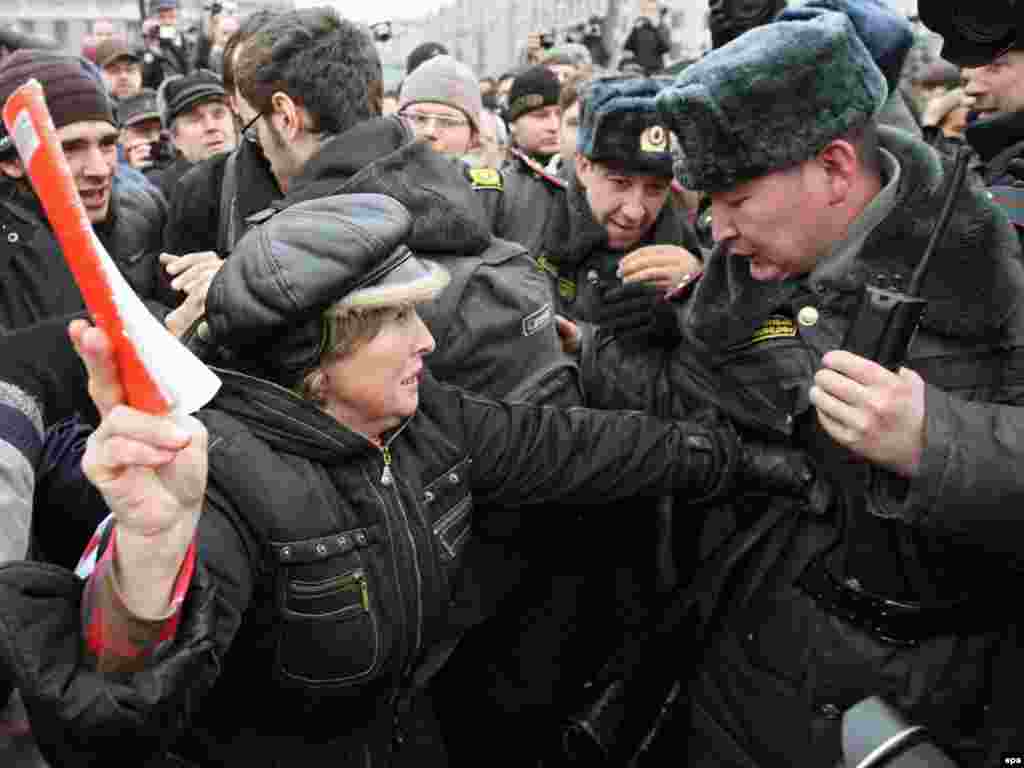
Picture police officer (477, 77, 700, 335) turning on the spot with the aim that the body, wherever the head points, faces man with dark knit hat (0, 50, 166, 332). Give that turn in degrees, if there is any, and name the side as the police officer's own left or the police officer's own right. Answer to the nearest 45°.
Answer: approximately 135° to the police officer's own right

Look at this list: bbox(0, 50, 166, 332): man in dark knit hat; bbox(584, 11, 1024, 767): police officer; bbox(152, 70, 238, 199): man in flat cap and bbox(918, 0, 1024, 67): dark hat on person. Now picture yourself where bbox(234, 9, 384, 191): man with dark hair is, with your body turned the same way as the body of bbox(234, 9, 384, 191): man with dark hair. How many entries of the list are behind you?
2

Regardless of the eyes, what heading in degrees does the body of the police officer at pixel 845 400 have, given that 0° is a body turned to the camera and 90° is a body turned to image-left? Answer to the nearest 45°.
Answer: approximately 45°

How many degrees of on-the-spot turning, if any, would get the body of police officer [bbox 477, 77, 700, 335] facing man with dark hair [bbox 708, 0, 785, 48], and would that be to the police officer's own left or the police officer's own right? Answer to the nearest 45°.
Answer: approximately 90° to the police officer's own left

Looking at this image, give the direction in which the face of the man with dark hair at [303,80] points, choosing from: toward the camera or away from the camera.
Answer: away from the camera

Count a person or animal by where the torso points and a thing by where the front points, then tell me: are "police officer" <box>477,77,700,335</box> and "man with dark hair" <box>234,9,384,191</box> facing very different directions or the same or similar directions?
very different directions

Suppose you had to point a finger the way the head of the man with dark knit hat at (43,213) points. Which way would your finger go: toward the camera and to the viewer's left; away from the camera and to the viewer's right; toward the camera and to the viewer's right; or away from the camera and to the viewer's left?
toward the camera and to the viewer's right
